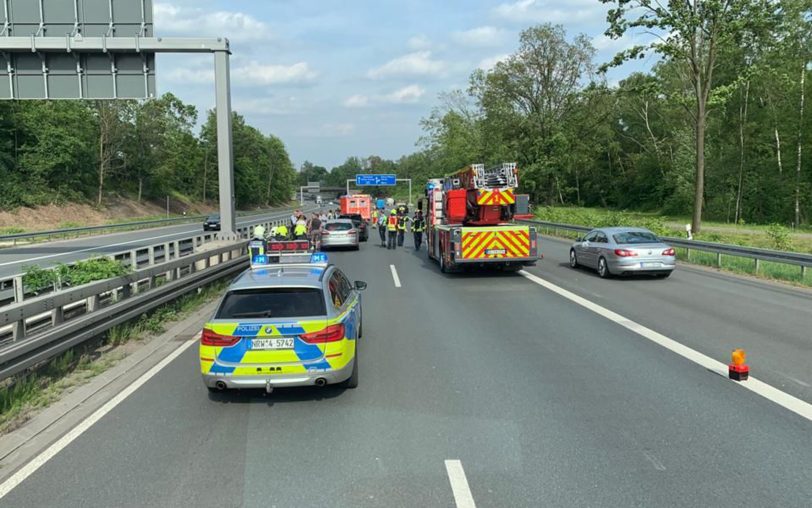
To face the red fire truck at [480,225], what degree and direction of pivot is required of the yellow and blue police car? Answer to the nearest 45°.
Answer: approximately 45° to its right

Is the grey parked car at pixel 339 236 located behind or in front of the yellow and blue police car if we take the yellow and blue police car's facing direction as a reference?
in front

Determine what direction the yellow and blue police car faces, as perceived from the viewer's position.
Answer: facing away from the viewer

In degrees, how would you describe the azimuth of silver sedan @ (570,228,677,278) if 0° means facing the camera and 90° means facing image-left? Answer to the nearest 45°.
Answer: approximately 135°

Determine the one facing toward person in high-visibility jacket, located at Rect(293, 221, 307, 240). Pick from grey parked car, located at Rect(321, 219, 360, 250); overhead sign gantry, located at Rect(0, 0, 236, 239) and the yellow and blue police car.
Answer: the yellow and blue police car

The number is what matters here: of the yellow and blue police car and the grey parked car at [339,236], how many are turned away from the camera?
2

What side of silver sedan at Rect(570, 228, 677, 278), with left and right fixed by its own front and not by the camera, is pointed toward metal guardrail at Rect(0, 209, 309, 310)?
left

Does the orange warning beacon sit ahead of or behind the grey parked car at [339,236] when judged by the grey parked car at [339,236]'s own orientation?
behind

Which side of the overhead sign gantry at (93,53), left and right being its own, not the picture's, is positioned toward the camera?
back

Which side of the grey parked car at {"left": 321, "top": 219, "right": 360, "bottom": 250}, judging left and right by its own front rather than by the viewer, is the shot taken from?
back
